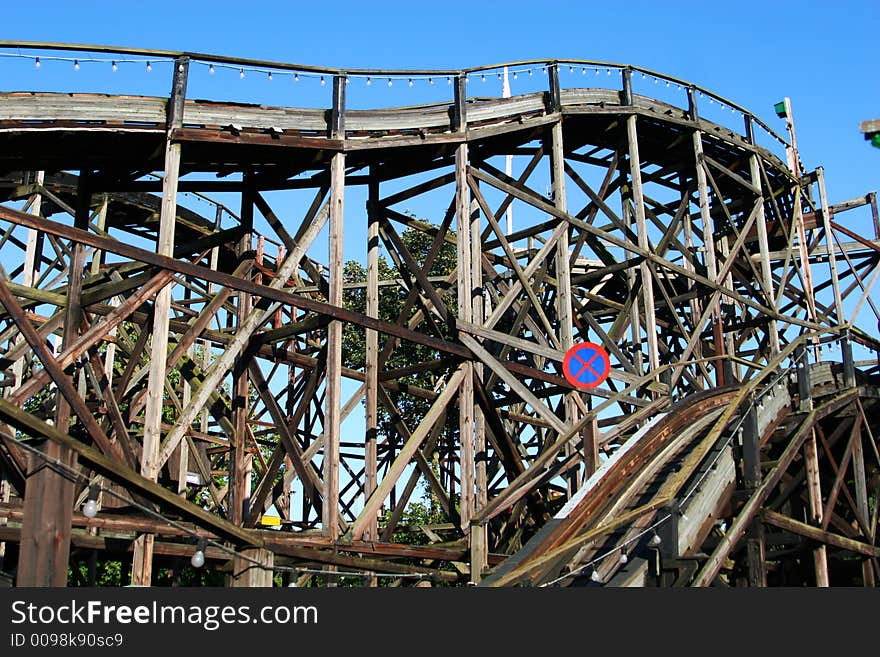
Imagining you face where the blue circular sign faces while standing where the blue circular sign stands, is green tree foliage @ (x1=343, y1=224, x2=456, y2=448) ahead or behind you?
behind

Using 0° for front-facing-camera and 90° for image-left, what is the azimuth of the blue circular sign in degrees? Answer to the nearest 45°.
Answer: approximately 0°

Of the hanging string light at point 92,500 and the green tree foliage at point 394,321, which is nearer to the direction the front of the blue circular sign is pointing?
the hanging string light

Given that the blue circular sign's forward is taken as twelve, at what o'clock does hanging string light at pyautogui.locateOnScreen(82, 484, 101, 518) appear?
The hanging string light is roughly at 1 o'clock from the blue circular sign.
